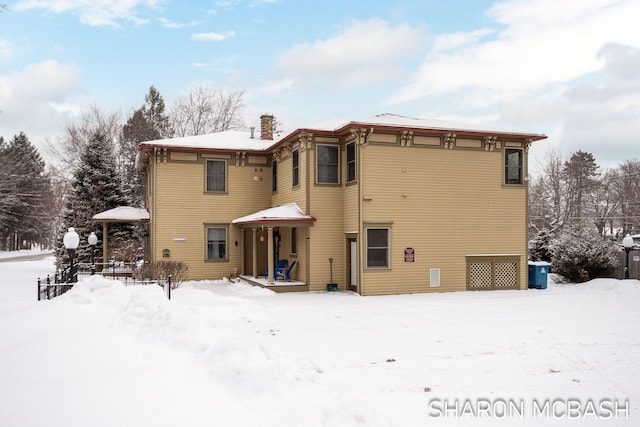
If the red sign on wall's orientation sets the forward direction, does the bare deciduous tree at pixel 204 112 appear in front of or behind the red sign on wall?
behind

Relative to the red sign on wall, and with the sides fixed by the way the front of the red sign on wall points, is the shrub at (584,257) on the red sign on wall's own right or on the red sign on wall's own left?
on the red sign on wall's own left

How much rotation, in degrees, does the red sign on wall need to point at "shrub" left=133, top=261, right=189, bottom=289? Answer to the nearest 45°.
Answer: approximately 90° to its right

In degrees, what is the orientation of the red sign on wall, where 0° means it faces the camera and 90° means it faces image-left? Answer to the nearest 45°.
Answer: approximately 0°

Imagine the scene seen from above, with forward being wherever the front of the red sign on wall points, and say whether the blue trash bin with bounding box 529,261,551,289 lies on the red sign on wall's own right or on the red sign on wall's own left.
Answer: on the red sign on wall's own left

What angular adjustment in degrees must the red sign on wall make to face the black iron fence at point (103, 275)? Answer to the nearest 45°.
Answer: approximately 90° to its right

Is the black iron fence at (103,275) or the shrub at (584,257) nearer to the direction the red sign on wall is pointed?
the black iron fence
